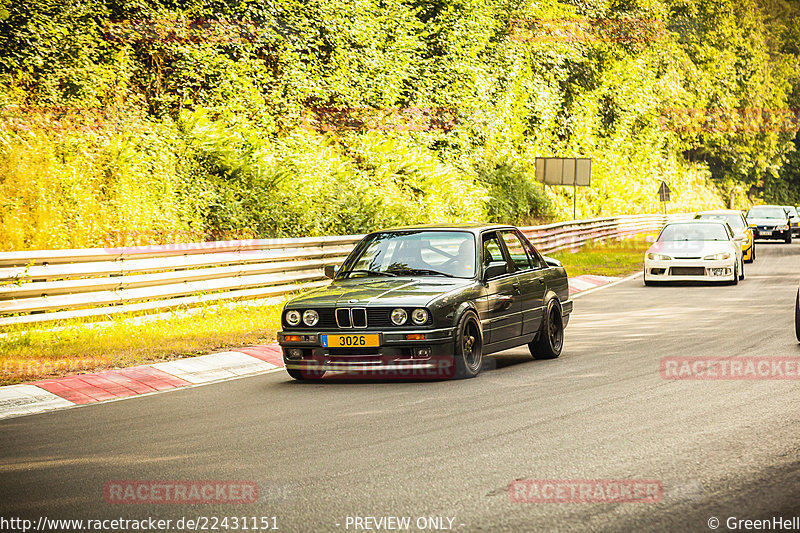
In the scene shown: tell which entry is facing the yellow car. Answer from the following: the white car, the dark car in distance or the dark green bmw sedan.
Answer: the dark car in distance

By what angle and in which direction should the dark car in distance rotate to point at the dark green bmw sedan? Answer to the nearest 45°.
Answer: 0° — it already faces it

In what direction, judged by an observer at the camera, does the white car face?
facing the viewer

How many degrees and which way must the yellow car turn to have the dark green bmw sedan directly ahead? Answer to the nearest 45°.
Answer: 0° — it already faces it

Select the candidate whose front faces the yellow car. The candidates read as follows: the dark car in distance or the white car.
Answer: the dark car in distance

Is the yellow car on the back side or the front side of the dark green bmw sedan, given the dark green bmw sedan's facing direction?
on the back side

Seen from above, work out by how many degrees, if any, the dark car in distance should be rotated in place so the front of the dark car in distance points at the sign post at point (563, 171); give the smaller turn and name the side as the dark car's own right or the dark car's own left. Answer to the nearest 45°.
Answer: approximately 45° to the dark car's own right

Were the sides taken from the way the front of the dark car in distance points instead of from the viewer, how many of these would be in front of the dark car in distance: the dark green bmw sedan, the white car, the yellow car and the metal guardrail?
4

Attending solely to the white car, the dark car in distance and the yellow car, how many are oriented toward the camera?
3

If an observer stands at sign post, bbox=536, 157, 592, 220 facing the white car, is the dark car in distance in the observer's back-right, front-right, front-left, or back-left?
back-left

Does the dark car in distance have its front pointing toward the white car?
yes

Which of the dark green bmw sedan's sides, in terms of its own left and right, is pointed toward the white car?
back

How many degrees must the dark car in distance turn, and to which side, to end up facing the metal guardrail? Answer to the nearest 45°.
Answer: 0° — it already faces it
